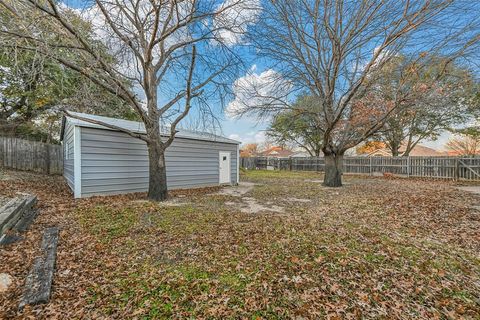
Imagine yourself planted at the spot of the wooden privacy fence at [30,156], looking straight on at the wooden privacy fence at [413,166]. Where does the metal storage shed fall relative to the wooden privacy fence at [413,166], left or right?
right

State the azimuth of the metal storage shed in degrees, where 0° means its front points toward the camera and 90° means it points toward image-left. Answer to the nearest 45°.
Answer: approximately 315°

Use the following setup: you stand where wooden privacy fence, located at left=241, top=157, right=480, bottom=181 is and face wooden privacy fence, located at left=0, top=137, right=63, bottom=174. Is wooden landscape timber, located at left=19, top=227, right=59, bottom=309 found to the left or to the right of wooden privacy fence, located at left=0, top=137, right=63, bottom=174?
left

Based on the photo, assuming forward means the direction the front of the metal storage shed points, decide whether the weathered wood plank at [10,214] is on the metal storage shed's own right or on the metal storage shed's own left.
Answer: on the metal storage shed's own right

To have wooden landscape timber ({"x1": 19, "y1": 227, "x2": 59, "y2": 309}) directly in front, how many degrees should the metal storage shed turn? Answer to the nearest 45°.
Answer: approximately 45° to its right
